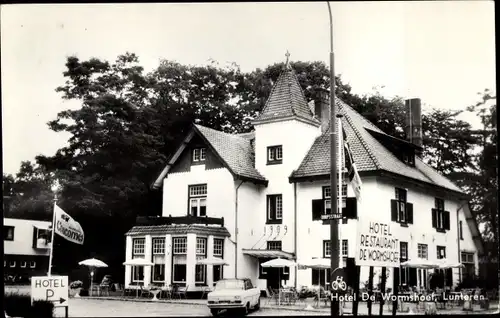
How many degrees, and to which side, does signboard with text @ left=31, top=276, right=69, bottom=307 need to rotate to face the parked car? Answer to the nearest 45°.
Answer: approximately 90° to its left

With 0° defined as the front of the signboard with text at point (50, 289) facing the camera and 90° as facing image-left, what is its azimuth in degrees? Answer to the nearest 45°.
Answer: approximately 0°

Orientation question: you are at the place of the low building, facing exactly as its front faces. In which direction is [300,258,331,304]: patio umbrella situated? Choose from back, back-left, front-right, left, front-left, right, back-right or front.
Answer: left

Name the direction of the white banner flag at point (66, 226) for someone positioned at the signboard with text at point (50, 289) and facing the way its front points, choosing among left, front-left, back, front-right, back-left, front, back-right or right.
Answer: back

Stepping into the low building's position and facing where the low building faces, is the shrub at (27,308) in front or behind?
in front

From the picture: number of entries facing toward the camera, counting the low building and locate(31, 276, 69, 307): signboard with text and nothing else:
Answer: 2

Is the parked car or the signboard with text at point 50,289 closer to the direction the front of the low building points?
the signboard with text

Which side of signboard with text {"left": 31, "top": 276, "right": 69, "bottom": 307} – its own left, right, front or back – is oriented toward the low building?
back

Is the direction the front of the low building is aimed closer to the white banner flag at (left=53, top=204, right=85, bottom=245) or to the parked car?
the parked car

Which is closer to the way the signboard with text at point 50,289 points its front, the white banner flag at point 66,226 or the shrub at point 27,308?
the shrub
